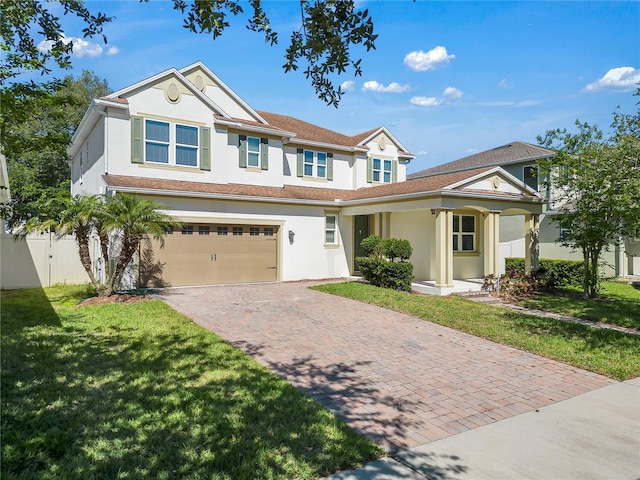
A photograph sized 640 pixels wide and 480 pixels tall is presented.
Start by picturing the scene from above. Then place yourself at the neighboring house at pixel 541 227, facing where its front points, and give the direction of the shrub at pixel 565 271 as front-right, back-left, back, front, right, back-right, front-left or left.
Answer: front-right

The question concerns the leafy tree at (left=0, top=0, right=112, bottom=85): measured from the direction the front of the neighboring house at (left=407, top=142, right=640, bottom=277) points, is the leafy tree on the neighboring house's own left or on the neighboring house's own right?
on the neighboring house's own right

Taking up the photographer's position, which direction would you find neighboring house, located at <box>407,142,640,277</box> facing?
facing the viewer and to the right of the viewer

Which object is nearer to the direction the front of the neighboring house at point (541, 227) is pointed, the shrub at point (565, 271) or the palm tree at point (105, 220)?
the shrub

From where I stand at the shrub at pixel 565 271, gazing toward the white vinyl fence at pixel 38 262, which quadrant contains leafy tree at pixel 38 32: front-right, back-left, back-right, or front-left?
front-left

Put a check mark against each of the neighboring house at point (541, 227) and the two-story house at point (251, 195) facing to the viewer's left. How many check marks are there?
0

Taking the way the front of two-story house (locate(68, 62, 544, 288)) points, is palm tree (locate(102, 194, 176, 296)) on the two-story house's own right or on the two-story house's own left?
on the two-story house's own right

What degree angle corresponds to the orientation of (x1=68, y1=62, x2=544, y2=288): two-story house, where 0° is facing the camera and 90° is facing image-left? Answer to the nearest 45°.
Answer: approximately 315°

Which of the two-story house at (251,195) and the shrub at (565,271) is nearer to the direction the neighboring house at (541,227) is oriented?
the shrub

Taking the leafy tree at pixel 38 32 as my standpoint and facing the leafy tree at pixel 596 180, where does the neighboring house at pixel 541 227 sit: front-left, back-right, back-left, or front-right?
front-left

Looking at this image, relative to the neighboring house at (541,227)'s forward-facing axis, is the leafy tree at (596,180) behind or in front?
in front

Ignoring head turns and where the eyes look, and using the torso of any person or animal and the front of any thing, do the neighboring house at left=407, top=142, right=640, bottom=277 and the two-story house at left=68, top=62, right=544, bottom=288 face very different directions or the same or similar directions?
same or similar directions

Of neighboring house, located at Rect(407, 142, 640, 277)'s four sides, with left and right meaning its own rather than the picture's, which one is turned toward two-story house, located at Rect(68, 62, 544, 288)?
right

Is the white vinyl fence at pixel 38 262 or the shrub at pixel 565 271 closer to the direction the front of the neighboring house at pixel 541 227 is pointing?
the shrub

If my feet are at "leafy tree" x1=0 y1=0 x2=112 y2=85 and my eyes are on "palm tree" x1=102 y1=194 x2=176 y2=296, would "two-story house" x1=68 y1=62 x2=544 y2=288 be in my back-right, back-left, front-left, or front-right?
front-right

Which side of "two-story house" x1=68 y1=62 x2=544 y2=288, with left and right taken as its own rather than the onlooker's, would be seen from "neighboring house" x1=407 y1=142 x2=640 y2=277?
left

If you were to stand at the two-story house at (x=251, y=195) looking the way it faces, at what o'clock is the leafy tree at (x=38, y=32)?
The leafy tree is roughly at 2 o'clock from the two-story house.
